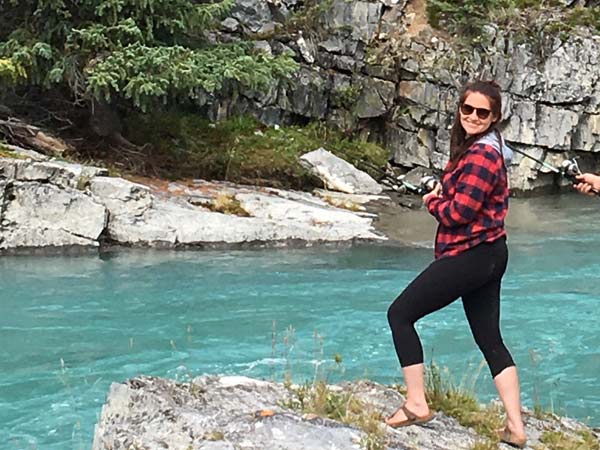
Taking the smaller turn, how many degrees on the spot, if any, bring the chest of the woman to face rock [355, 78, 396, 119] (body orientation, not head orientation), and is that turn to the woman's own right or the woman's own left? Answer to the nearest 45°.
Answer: approximately 90° to the woman's own right

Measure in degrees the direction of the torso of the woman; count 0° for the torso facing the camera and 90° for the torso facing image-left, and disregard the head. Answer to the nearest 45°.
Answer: approximately 90°

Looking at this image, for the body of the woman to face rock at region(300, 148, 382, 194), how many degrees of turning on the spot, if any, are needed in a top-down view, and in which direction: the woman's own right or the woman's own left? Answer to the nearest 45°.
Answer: approximately 90° to the woman's own right

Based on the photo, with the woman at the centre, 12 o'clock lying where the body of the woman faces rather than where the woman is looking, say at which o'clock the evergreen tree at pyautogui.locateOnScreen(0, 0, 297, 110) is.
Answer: The evergreen tree is roughly at 2 o'clock from the woman.

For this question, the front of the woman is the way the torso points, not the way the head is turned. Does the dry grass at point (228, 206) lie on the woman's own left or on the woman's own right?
on the woman's own right

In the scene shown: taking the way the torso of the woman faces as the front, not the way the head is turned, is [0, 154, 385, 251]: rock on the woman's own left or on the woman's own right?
on the woman's own right

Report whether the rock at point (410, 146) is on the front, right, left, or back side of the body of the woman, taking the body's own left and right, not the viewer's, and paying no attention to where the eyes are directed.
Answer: right

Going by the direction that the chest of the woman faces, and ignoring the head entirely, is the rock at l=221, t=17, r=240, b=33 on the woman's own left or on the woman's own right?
on the woman's own right
